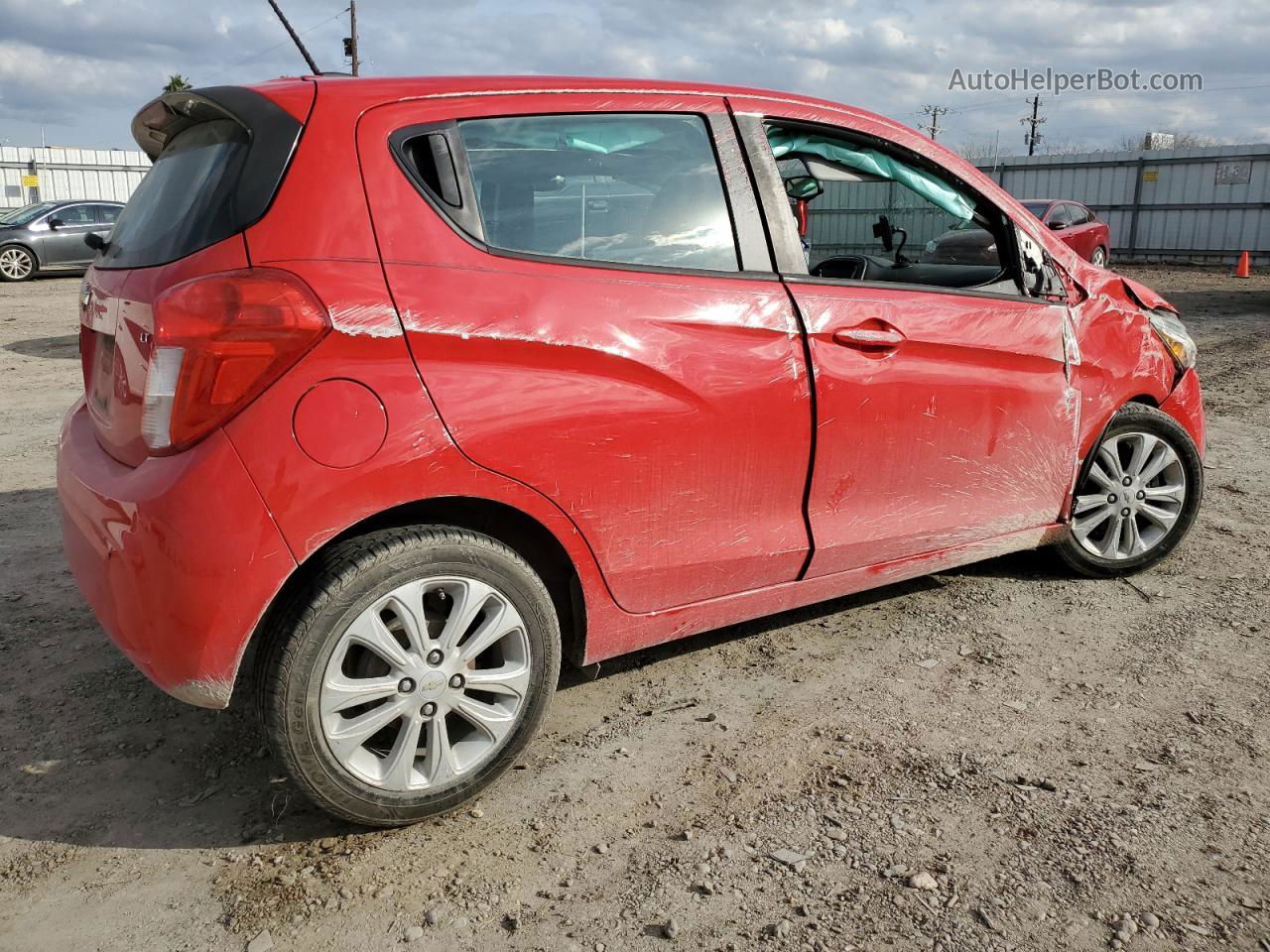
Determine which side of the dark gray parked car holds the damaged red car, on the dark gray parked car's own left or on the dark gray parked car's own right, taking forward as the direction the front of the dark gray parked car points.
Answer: on the dark gray parked car's own left

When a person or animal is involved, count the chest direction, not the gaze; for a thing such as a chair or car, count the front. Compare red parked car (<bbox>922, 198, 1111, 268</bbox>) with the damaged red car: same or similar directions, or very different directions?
very different directions

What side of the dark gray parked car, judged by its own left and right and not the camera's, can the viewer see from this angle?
left

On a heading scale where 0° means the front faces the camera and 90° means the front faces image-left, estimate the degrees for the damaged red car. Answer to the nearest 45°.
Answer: approximately 225°

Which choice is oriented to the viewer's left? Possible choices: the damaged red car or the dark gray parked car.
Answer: the dark gray parked car

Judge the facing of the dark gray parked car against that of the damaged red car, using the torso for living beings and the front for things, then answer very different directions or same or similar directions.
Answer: very different directions

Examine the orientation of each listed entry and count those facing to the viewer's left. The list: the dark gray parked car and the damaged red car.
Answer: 1

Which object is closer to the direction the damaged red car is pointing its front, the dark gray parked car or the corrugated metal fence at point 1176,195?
the corrugated metal fence

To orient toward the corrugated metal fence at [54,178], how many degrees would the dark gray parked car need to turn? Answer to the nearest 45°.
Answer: approximately 90° to its right

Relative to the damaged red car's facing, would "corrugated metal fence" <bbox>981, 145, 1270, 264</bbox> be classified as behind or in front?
in front
